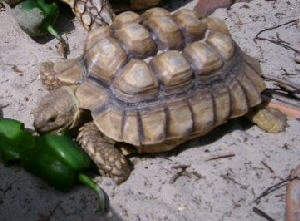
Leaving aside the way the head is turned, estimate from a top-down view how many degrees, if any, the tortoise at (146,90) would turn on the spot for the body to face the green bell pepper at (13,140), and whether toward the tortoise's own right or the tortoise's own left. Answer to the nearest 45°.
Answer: approximately 45° to the tortoise's own right

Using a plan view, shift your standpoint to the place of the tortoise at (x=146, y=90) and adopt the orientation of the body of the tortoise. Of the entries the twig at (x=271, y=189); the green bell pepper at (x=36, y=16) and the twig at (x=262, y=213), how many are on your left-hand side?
2

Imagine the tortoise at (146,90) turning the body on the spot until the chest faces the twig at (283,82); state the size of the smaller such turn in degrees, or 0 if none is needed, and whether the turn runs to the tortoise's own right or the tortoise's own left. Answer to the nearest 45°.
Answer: approximately 135° to the tortoise's own left

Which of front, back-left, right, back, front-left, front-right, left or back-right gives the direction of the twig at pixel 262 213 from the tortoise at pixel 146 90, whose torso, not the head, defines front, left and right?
left

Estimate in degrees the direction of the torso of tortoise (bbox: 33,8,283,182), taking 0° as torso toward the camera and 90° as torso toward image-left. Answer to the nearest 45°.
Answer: approximately 45°

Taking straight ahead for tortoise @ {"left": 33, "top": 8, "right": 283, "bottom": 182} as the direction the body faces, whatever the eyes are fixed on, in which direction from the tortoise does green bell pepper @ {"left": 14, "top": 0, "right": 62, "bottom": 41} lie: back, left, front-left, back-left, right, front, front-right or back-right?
right

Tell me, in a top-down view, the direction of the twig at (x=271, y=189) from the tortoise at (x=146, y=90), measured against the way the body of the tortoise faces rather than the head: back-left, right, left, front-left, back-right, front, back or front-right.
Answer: left

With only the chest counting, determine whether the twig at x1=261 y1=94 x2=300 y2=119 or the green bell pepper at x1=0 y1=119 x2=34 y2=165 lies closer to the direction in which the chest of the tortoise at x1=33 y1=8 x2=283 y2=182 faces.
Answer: the green bell pepper
